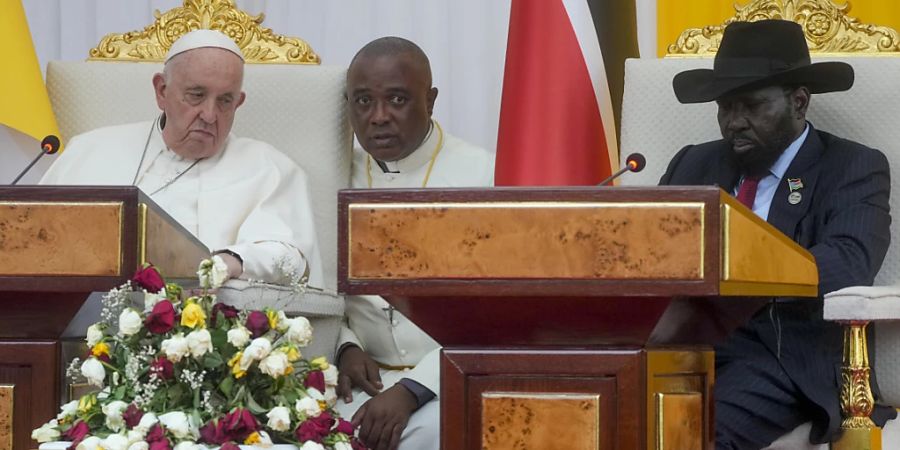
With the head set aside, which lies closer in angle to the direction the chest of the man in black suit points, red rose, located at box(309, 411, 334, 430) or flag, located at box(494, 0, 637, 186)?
the red rose

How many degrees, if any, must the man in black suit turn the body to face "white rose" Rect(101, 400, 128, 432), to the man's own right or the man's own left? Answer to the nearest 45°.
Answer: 0° — they already face it

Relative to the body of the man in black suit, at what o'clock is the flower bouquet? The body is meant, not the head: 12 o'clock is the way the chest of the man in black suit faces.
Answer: The flower bouquet is roughly at 12 o'clock from the man in black suit.

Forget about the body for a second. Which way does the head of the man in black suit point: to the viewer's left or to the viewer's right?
to the viewer's left

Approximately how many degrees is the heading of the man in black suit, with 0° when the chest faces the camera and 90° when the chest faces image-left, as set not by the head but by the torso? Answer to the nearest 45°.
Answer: approximately 45°
